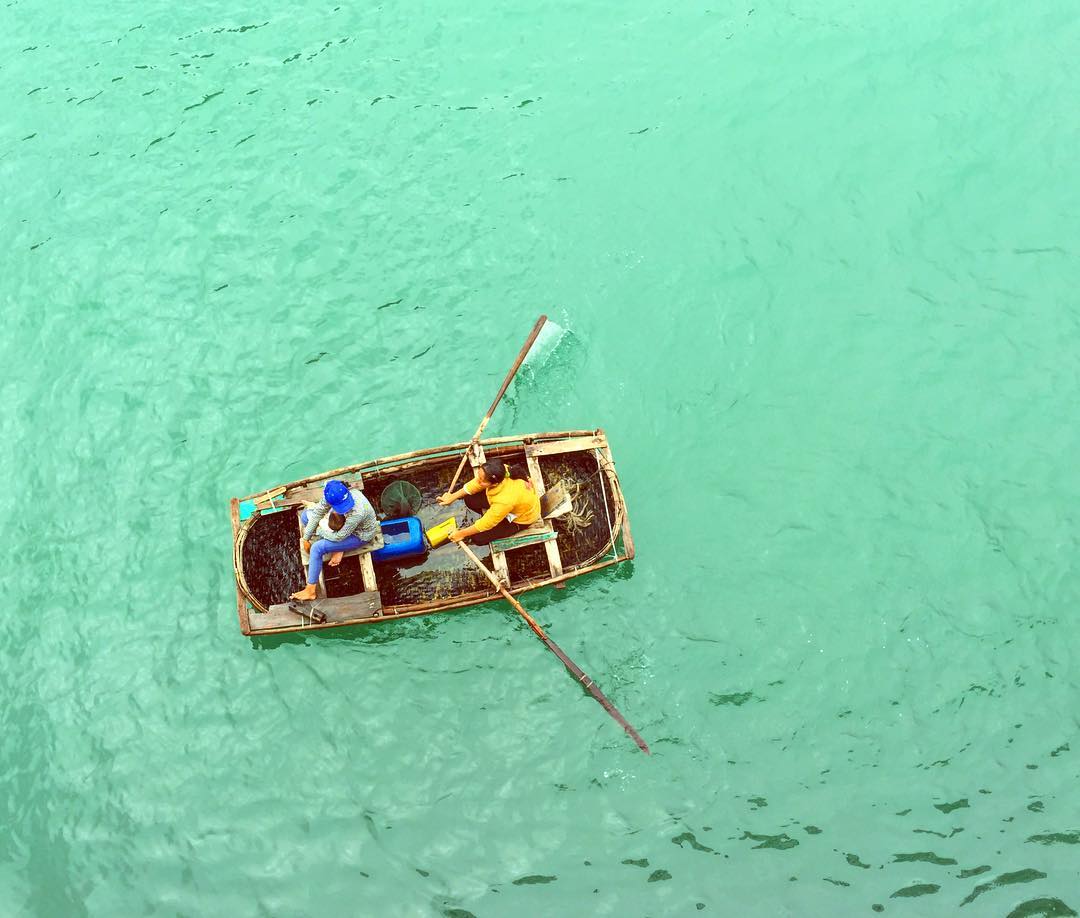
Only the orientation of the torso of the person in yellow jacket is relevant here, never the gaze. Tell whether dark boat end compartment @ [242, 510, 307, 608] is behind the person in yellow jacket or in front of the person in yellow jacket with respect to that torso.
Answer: in front

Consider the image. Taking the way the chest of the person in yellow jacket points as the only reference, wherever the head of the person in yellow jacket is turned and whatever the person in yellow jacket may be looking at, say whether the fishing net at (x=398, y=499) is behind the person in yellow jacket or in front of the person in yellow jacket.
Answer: in front

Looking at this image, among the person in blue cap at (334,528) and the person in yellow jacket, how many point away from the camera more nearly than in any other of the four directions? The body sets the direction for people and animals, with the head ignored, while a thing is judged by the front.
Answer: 0

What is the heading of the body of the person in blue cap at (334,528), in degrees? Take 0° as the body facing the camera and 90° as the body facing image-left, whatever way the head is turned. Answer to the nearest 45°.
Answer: approximately 45°

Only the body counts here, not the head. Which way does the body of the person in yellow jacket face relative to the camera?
to the viewer's left
